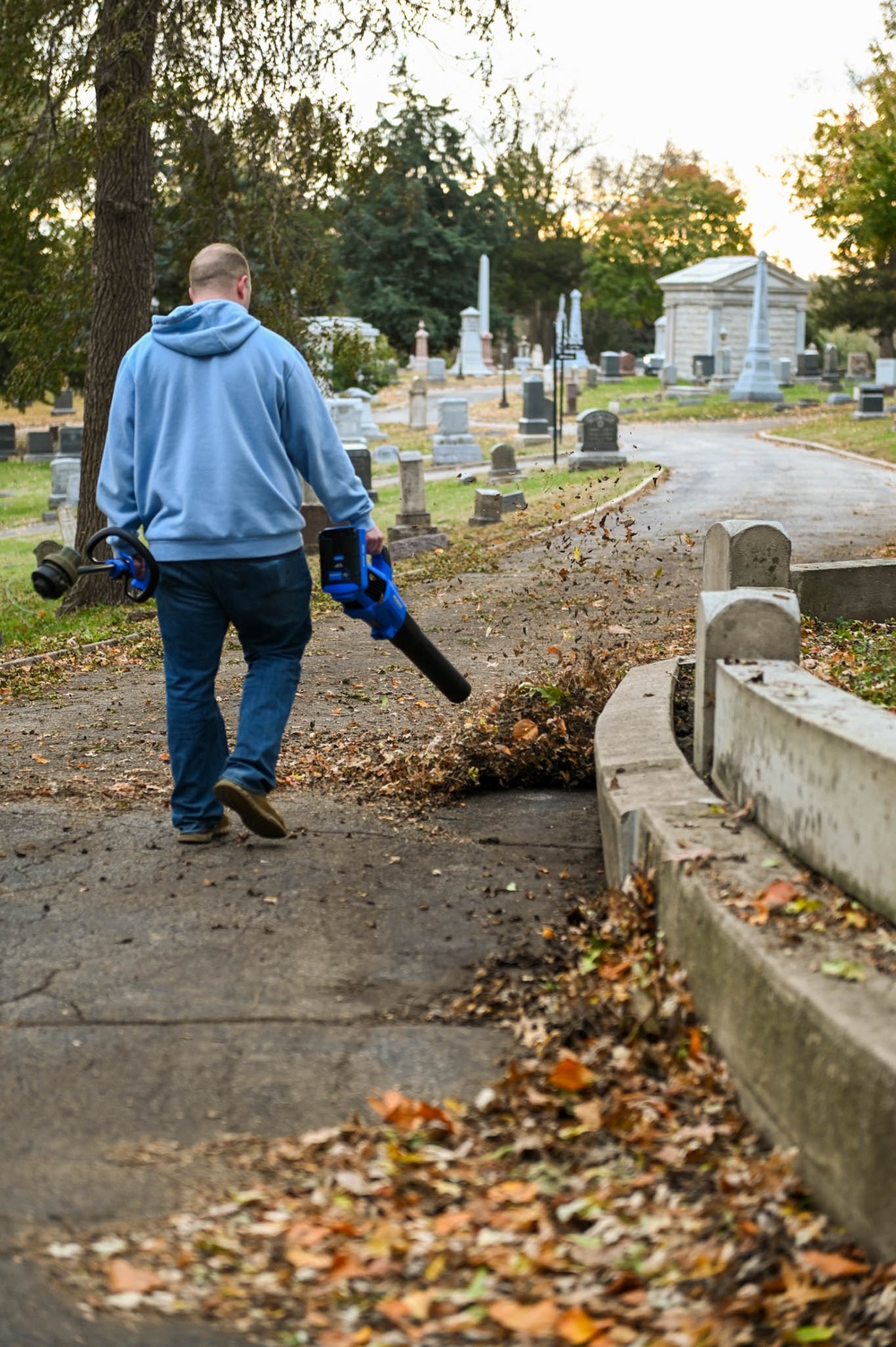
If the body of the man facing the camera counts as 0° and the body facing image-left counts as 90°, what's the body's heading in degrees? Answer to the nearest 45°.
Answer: approximately 180°

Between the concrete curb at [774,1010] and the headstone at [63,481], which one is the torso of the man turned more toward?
the headstone

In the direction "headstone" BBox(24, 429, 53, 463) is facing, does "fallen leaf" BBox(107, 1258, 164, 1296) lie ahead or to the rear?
ahead

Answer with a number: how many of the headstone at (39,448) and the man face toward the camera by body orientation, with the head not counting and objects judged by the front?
1

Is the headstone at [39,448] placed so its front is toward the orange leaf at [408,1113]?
yes

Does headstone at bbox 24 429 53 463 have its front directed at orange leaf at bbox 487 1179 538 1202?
yes

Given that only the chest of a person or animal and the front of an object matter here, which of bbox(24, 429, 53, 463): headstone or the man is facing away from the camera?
the man

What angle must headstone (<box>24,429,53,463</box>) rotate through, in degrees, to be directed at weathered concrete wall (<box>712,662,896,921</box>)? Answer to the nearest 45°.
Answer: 0° — it already faces it

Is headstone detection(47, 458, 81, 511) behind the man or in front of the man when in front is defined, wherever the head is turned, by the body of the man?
in front

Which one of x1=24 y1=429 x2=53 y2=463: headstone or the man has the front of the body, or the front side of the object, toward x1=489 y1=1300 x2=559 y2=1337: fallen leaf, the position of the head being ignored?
the headstone

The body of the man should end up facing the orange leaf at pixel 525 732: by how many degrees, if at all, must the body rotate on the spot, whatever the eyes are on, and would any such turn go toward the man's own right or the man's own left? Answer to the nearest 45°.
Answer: approximately 45° to the man's own right

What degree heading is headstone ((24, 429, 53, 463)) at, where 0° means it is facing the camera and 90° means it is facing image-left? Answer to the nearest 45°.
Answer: approximately 0°

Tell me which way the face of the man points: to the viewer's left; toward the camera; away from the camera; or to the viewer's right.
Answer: away from the camera
